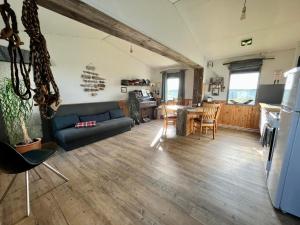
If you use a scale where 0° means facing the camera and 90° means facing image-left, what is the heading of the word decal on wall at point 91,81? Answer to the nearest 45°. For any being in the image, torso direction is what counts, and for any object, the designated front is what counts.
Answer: approximately 315°

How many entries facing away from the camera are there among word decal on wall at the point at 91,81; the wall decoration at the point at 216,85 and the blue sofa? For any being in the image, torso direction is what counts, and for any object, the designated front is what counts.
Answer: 0

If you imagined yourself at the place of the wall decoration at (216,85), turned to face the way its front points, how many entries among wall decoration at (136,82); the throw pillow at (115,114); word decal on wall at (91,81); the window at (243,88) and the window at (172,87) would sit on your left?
1

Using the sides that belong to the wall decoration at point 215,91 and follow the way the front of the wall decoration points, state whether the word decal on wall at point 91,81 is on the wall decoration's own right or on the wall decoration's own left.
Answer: on the wall decoration's own right

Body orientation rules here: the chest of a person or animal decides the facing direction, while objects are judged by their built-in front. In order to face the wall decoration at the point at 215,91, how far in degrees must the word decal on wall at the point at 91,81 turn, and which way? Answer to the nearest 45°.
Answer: approximately 45° to its left

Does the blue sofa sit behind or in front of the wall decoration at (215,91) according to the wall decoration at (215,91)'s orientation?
in front

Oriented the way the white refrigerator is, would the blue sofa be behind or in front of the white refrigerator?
in front

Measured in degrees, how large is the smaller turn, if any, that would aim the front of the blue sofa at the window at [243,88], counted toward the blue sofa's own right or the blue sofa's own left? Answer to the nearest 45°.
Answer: approximately 45° to the blue sofa's own left

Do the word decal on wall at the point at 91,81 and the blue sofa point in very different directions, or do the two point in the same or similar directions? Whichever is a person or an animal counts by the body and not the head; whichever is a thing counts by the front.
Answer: same or similar directions

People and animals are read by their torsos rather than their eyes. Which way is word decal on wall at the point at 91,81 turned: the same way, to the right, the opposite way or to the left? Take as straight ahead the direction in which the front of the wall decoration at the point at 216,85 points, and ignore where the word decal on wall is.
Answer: to the left

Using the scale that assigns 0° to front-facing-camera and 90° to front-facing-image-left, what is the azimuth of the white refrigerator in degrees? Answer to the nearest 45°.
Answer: approximately 45°

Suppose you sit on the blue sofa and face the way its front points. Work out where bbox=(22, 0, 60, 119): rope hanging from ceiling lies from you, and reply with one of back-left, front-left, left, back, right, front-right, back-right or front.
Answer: front-right

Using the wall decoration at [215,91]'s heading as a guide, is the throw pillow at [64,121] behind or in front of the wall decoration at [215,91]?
in front

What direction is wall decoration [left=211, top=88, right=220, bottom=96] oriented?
toward the camera

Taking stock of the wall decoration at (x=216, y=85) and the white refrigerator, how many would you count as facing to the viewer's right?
0

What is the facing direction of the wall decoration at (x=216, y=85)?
toward the camera

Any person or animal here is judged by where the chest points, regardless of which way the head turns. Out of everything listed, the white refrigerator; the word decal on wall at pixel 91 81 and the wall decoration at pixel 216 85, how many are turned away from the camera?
0

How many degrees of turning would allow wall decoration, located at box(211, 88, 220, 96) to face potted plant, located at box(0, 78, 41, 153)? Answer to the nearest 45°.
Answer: approximately 45° to its right

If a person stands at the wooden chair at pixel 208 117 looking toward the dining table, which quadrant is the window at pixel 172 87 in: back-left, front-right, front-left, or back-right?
front-right

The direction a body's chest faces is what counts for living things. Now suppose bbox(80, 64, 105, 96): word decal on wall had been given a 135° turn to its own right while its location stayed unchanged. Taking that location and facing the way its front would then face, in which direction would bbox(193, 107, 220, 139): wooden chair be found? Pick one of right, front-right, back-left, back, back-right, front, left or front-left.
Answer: back-left
